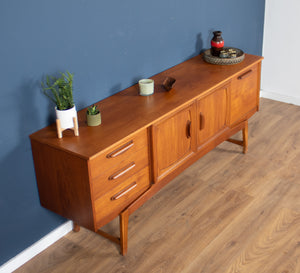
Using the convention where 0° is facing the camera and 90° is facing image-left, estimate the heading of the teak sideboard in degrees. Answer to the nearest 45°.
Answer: approximately 315°

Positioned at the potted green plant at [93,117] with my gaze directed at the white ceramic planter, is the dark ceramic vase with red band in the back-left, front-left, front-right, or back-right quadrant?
back-right
